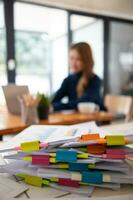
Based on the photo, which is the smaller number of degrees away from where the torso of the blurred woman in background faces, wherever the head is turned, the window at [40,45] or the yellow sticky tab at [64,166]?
the yellow sticky tab

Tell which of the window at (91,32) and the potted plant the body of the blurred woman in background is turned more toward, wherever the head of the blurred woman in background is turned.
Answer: the potted plant

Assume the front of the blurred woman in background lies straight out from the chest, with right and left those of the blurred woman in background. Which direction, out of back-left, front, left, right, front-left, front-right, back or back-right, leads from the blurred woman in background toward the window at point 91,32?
back-right

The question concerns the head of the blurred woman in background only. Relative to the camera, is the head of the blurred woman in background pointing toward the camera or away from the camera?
toward the camera

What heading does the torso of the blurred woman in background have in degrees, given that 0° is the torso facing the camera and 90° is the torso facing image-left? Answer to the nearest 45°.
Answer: approximately 45°

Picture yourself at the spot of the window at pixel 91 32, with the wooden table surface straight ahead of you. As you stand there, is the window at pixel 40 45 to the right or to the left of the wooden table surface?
right

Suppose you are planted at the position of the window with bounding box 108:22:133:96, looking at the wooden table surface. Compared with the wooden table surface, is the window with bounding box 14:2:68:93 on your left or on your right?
right

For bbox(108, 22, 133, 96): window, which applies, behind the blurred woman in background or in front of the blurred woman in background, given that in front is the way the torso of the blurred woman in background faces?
behind

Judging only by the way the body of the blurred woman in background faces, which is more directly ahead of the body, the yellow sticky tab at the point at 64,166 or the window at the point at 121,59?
the yellow sticky tab

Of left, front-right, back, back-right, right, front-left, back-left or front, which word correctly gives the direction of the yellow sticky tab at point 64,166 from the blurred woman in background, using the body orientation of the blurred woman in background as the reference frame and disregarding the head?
front-left
